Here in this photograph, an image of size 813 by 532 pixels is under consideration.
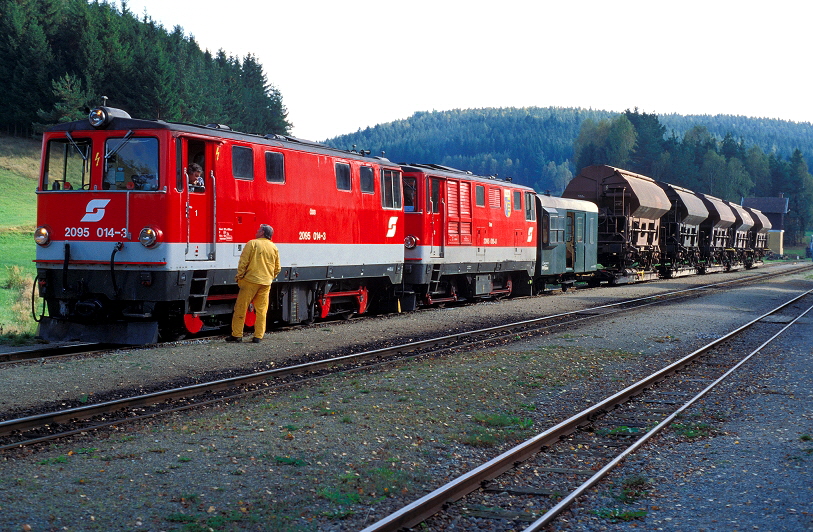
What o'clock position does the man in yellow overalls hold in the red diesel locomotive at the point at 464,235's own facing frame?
The man in yellow overalls is roughly at 11 o'clock from the red diesel locomotive.

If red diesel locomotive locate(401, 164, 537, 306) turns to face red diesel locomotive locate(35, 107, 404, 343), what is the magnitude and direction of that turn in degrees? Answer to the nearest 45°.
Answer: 0° — it already faces it

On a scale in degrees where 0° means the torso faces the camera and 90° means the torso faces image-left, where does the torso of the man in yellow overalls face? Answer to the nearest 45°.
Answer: approximately 135°

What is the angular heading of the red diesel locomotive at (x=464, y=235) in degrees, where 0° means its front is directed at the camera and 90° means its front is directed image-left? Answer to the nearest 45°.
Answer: approximately 45°

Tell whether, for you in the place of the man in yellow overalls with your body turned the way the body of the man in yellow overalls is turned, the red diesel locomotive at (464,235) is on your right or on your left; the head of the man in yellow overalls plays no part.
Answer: on your right

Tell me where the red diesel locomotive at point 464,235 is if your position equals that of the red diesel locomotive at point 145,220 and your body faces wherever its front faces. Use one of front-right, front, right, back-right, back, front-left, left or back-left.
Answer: back

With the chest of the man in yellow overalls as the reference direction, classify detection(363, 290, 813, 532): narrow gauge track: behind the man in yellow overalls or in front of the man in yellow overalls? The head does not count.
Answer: behind

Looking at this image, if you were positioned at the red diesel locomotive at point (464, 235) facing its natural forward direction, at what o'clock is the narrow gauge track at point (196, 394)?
The narrow gauge track is roughly at 11 o'clock from the red diesel locomotive.
